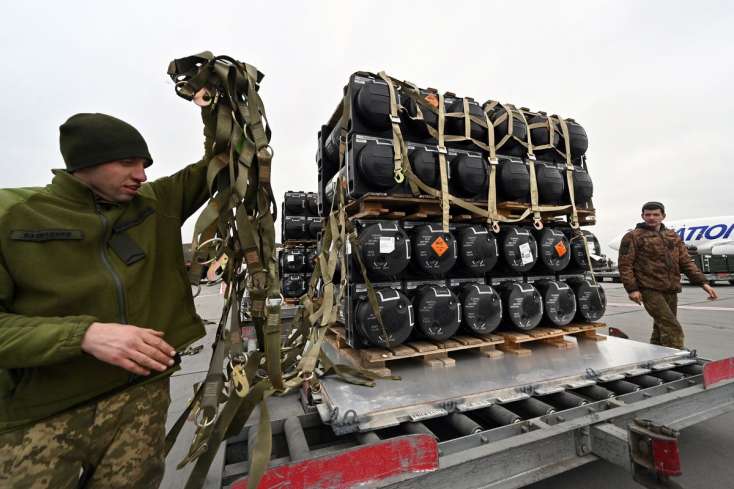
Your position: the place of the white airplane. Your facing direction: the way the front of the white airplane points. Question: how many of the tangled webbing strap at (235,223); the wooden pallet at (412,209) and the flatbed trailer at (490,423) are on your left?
3

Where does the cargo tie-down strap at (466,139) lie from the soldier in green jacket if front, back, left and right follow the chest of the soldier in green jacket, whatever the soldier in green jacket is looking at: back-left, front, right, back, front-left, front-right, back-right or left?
front-left

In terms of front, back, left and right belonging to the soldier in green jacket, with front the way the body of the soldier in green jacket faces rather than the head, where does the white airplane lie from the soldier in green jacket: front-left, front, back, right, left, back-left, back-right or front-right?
front-left

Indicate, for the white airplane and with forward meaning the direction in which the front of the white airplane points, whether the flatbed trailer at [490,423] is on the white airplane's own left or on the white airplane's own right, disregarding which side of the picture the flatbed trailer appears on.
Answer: on the white airplane's own left

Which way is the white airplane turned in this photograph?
to the viewer's left

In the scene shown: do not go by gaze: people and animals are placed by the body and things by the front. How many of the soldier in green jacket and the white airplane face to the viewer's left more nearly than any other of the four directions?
1

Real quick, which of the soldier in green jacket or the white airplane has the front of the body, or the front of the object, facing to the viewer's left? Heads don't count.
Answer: the white airplane

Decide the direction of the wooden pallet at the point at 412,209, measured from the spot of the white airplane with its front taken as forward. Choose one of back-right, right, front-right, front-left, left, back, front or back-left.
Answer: left

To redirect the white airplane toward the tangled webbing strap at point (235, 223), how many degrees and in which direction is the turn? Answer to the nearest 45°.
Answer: approximately 90° to its left

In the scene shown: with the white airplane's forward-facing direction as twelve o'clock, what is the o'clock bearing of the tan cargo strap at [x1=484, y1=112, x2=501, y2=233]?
The tan cargo strap is roughly at 9 o'clock from the white airplane.

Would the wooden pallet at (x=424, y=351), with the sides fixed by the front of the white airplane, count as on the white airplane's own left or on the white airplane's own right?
on the white airplane's own left

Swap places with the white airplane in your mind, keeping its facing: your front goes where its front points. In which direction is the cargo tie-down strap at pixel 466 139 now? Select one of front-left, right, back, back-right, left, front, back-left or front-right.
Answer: left

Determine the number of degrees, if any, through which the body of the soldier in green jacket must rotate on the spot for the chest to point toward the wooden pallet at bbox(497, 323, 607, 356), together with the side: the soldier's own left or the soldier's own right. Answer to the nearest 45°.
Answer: approximately 45° to the soldier's own left
